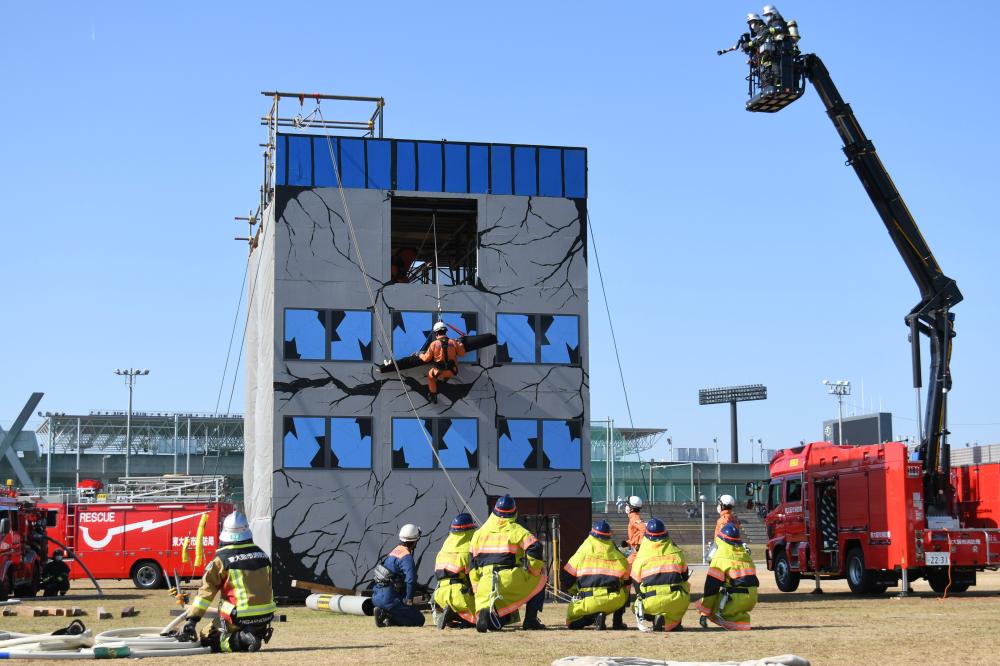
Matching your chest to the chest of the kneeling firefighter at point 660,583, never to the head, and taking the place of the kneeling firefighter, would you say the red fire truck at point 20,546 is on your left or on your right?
on your left

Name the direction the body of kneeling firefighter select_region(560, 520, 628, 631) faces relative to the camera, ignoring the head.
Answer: away from the camera

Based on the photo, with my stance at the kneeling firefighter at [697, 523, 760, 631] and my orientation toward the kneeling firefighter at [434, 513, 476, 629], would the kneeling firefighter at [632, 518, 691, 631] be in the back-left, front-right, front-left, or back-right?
front-left

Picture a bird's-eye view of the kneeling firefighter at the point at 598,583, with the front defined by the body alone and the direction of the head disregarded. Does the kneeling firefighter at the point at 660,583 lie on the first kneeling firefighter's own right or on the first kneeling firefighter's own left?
on the first kneeling firefighter's own right

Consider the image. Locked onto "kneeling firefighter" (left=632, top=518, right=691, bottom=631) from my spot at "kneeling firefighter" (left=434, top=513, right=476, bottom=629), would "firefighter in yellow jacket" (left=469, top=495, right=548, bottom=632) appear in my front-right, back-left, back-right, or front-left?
front-right

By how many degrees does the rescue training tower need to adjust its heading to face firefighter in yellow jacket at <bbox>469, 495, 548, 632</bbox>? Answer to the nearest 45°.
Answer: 0° — it already faces them

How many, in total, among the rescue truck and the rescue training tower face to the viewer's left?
1

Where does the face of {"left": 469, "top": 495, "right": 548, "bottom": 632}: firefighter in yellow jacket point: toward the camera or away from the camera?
away from the camera

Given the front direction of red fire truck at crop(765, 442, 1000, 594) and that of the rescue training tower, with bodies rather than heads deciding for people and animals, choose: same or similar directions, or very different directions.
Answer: very different directions

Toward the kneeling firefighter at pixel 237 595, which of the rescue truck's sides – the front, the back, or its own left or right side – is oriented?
left

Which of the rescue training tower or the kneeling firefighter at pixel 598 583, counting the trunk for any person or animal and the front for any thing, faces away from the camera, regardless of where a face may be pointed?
the kneeling firefighter

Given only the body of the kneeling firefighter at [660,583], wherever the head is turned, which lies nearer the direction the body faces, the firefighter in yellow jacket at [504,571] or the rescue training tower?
the rescue training tower

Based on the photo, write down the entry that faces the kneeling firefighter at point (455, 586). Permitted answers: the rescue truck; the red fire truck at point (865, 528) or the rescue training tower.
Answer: the rescue training tower

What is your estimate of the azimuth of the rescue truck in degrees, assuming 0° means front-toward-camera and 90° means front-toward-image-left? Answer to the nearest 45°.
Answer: approximately 90°

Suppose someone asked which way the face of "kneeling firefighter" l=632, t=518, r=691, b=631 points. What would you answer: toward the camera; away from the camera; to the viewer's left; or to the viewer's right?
away from the camera

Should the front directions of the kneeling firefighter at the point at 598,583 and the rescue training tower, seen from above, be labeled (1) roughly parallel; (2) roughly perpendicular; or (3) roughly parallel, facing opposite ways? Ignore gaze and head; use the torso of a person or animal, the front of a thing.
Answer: roughly parallel, facing opposite ways

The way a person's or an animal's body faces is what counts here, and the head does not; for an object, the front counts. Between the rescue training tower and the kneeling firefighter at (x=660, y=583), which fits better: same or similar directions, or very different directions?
very different directions

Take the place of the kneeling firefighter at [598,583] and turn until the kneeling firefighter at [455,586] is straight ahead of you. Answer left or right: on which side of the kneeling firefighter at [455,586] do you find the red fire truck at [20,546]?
right

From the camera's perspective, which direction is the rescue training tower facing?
toward the camera
